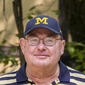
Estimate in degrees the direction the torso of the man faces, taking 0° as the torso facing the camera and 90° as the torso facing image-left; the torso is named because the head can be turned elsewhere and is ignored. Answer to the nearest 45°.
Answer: approximately 0°
